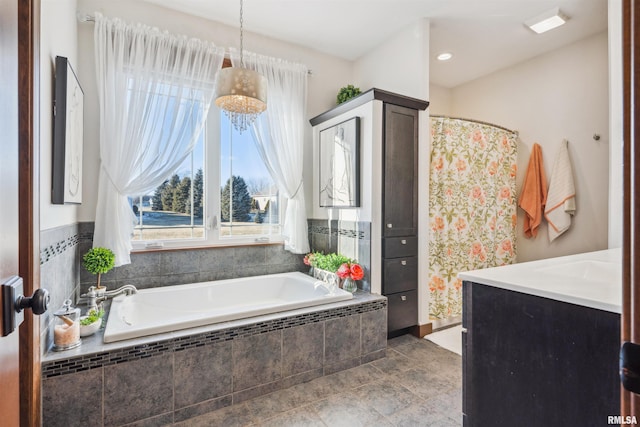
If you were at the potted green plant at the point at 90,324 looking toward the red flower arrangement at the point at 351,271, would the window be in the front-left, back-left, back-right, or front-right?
front-left

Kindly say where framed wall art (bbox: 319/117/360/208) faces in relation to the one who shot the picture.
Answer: facing the viewer and to the left of the viewer

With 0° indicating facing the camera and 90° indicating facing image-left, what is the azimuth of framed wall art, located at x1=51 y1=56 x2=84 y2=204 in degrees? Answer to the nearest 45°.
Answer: approximately 270°

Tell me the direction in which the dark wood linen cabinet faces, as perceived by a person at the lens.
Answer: facing the viewer and to the right of the viewer

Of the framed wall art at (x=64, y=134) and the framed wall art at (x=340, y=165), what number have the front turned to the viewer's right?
1

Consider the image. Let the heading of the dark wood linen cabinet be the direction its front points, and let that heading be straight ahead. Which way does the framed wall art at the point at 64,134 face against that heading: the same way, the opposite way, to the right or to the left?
to the left

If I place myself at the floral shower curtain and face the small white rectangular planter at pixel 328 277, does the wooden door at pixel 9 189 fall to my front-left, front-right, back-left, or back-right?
front-left
